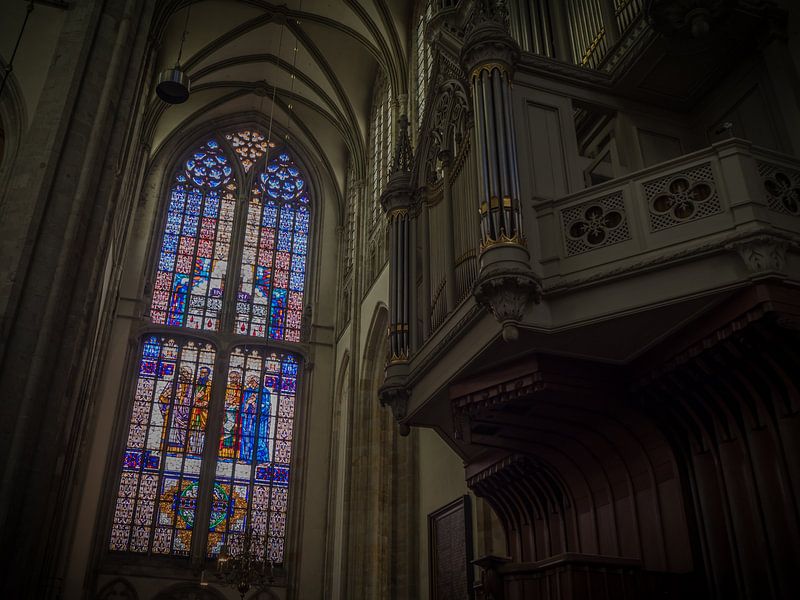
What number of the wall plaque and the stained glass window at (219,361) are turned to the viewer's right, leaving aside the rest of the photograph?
0

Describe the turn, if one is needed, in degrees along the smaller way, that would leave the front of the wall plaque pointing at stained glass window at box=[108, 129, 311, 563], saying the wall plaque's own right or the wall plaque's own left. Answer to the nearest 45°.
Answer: approximately 90° to the wall plaque's own right

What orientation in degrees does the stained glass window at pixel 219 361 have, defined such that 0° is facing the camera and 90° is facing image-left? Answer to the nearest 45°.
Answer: approximately 0°

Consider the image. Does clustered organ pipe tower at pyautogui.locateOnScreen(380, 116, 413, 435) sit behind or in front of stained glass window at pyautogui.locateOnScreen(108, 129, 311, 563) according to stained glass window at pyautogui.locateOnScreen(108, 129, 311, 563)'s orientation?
in front

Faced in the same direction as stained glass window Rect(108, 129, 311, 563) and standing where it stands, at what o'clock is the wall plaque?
The wall plaque is roughly at 11 o'clock from the stained glass window.

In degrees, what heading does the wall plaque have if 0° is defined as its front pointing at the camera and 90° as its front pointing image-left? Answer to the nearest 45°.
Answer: approximately 45°
